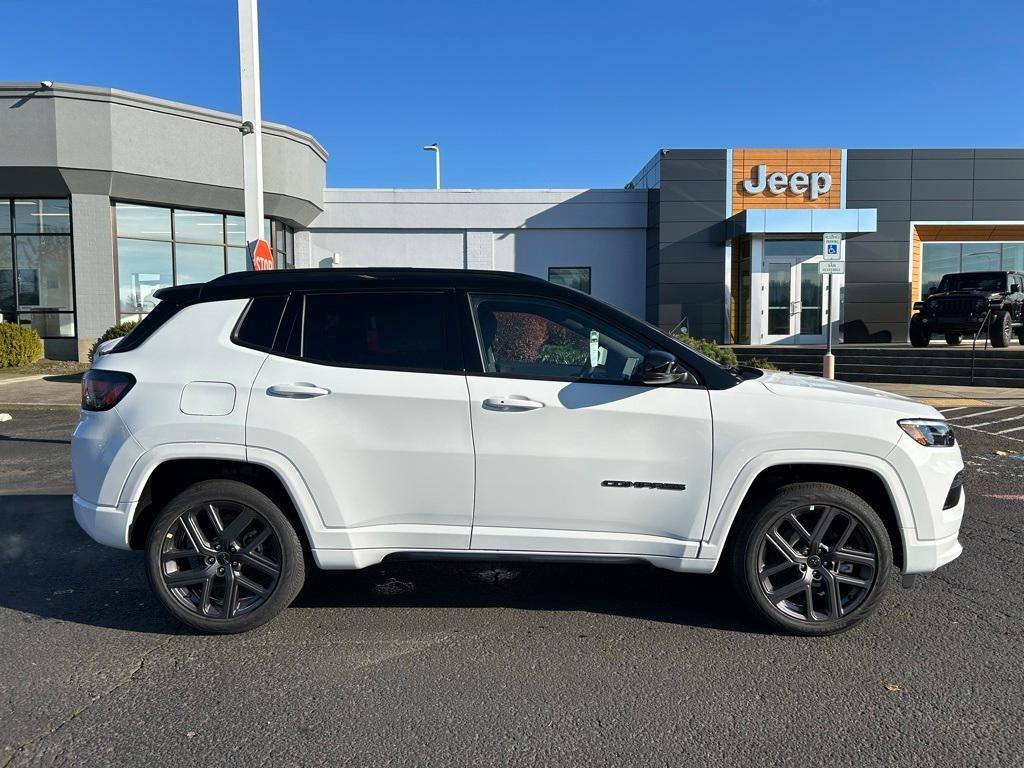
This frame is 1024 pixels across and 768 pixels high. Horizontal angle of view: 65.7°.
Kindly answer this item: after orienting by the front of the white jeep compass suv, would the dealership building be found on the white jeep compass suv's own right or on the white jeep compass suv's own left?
on the white jeep compass suv's own left

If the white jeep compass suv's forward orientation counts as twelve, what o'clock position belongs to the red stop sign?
The red stop sign is roughly at 8 o'clock from the white jeep compass suv.

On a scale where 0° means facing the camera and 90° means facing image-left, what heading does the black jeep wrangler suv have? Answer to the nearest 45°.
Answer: approximately 45°

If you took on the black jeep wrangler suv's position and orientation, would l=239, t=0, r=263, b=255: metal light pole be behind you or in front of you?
in front

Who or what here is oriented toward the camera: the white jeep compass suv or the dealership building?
the dealership building

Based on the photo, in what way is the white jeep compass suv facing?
to the viewer's right

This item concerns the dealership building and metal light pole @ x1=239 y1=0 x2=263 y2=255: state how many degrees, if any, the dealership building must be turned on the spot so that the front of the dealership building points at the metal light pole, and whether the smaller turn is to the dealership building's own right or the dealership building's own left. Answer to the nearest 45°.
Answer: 0° — it already faces it

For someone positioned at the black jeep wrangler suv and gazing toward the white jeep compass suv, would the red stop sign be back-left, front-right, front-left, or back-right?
front-right

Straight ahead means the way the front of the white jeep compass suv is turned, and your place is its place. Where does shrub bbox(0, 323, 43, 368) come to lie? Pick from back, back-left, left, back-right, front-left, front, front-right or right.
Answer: back-left

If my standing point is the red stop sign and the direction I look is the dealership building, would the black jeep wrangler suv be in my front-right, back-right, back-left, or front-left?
front-right

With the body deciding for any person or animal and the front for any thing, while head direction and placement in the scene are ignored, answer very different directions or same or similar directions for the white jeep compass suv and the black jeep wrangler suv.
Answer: very different directions

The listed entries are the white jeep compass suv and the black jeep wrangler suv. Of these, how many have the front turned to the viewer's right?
1

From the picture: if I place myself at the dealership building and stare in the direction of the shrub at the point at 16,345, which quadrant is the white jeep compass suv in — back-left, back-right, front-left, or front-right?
front-left

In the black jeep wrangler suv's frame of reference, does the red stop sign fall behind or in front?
in front

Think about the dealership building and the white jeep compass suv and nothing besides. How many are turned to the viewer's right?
1

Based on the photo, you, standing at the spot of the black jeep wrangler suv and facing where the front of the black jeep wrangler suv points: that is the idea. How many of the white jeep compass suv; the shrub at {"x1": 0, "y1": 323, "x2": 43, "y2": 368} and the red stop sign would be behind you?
0

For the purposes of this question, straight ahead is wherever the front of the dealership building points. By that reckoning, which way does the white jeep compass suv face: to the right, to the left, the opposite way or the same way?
to the left

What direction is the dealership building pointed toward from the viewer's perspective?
toward the camera

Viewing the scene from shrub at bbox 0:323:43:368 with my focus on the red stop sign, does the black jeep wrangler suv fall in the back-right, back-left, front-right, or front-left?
front-left
